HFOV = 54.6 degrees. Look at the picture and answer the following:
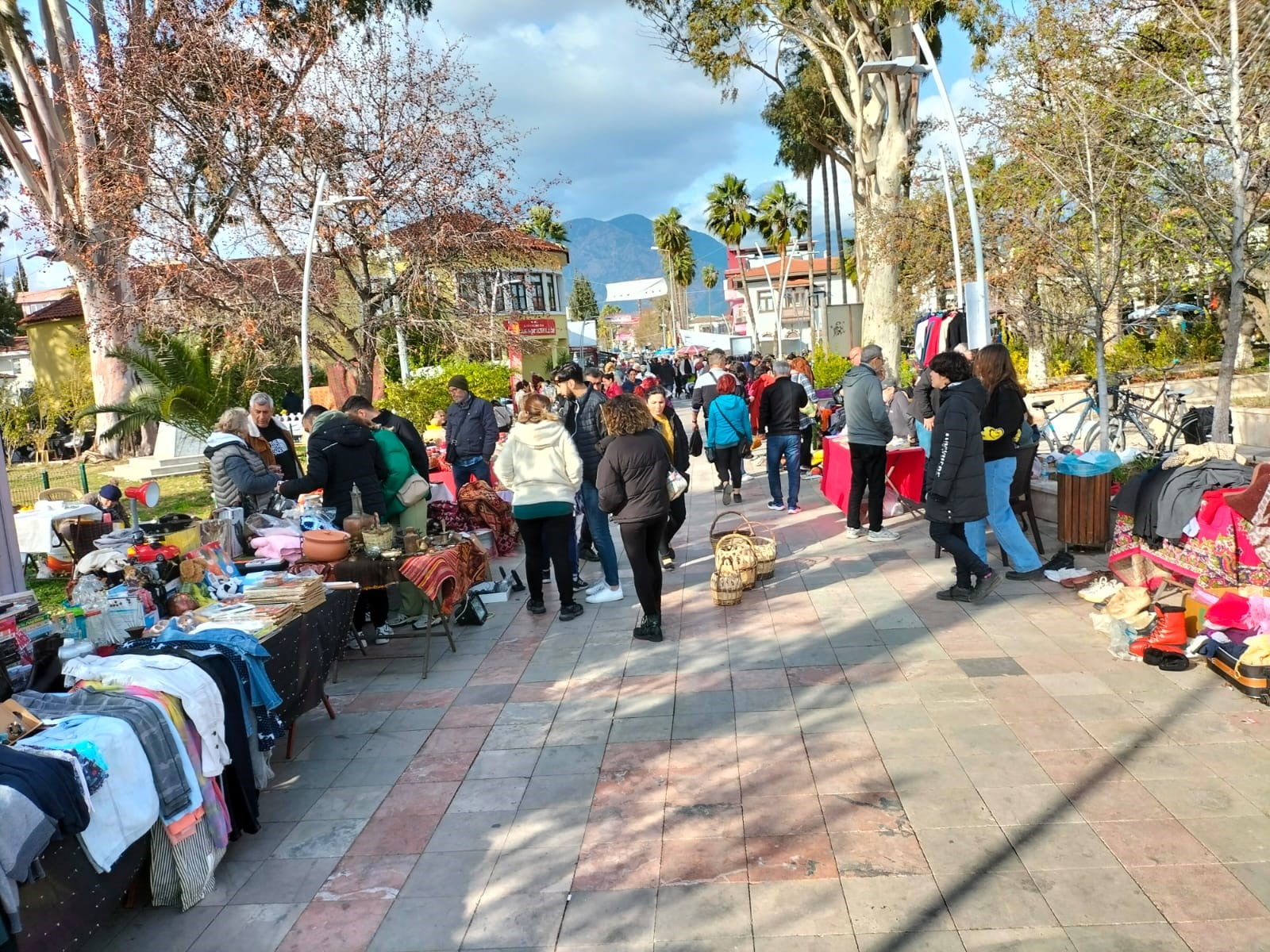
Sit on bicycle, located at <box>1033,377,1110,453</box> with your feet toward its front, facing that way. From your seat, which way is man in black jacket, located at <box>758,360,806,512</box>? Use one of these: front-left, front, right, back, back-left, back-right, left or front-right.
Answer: back-right

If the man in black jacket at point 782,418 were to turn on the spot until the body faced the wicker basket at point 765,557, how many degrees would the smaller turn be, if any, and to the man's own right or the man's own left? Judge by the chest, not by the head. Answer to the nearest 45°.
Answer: approximately 180°

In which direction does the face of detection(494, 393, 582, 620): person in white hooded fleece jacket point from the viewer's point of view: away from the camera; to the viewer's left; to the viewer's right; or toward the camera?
away from the camera

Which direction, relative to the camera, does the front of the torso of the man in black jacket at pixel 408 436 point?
to the viewer's left

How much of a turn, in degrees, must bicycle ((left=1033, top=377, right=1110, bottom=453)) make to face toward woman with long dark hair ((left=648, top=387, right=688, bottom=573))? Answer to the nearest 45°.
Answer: approximately 135° to its right

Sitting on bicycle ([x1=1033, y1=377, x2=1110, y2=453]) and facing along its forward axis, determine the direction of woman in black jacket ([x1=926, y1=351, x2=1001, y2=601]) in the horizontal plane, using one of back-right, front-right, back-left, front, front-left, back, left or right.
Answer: right

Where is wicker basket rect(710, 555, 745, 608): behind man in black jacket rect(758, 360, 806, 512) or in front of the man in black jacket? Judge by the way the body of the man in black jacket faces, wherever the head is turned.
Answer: behind

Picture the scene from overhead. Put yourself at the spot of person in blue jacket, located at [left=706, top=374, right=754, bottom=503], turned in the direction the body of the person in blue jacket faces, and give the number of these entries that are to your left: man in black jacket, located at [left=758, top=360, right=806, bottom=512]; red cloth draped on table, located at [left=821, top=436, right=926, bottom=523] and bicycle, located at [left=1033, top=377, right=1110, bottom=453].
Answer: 0

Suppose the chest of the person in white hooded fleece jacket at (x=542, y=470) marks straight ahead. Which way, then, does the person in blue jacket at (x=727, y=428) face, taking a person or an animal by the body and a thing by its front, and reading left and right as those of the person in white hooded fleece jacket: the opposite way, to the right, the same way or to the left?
the same way

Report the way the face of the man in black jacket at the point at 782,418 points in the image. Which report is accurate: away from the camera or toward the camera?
away from the camera

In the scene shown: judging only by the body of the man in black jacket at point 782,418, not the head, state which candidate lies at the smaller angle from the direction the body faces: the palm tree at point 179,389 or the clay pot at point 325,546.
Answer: the palm tree

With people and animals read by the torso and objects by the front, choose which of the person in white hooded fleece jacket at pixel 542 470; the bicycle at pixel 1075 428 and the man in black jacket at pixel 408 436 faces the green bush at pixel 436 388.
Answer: the person in white hooded fleece jacket

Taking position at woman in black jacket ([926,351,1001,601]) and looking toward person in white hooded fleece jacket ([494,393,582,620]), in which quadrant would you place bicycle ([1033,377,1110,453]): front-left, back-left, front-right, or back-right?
back-right
